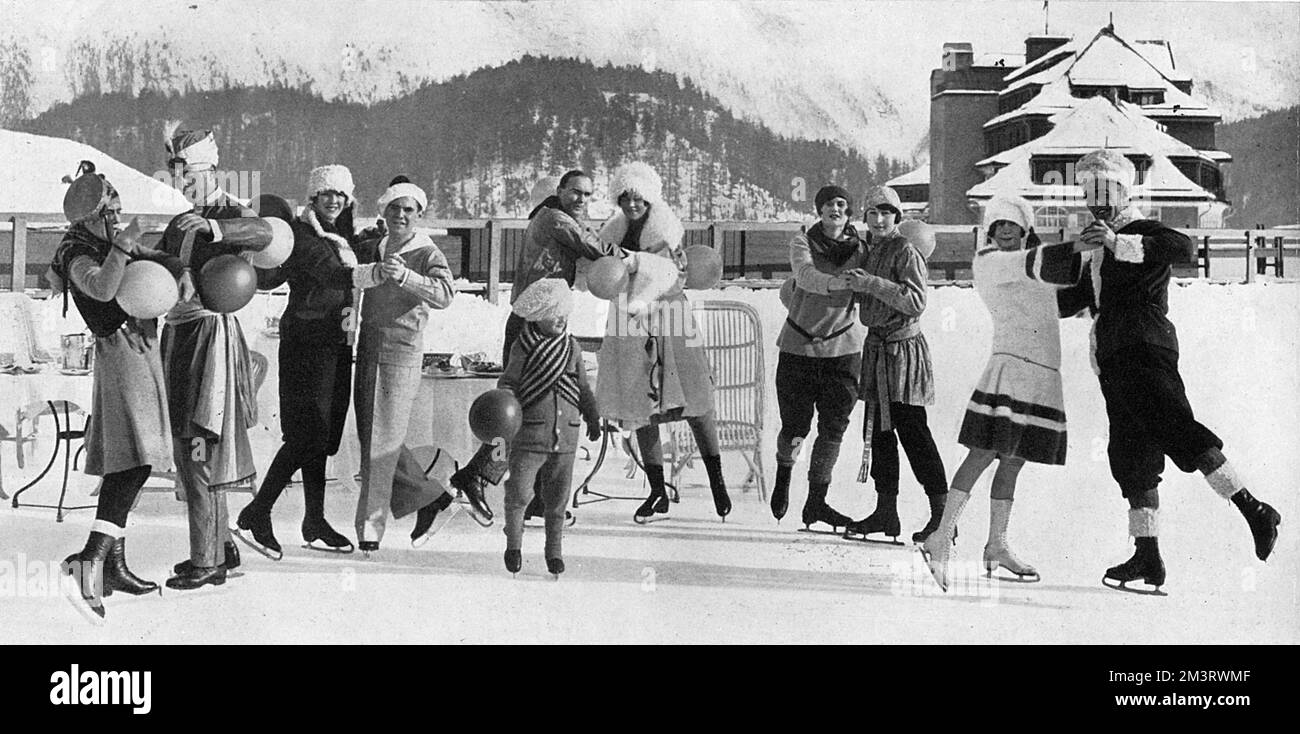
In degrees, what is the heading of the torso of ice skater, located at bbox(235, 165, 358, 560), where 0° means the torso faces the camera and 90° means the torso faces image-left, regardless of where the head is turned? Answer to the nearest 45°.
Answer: approximately 315°

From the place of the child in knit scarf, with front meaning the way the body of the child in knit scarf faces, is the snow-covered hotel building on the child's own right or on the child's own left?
on the child's own left

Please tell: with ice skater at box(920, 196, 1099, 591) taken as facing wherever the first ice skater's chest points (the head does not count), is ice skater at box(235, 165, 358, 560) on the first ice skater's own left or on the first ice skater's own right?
on the first ice skater's own right

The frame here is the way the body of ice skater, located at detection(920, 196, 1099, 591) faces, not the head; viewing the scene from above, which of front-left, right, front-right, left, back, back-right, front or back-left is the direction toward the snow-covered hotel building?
back-left

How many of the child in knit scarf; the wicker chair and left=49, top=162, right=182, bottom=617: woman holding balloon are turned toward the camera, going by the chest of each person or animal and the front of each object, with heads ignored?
1

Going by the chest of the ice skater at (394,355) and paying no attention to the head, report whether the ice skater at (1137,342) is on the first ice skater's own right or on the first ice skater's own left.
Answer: on the first ice skater's own left

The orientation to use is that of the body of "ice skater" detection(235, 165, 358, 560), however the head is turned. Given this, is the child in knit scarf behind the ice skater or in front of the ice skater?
in front

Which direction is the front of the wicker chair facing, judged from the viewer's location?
facing away from the viewer and to the left of the viewer

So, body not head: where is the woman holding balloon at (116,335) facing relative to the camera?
to the viewer's right
